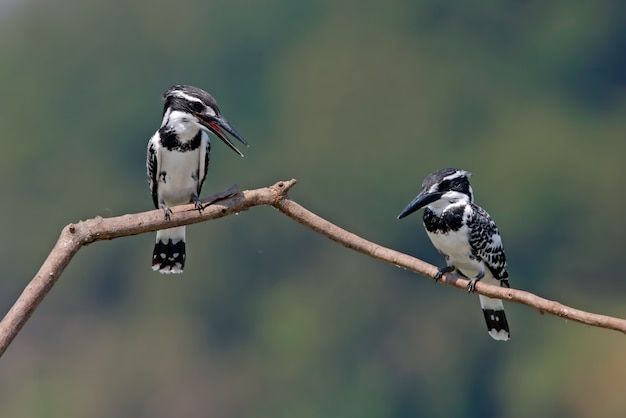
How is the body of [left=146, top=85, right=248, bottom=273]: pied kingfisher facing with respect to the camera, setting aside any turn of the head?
toward the camera

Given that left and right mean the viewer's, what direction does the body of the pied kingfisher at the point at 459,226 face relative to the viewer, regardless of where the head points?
facing the viewer and to the left of the viewer

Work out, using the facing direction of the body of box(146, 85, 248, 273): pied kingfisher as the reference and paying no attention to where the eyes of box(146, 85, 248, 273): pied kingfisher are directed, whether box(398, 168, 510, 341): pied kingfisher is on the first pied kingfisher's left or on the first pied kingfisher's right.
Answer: on the first pied kingfisher's left

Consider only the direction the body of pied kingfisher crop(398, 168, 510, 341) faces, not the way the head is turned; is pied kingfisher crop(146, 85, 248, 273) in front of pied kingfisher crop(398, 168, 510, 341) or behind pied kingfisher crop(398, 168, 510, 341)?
in front

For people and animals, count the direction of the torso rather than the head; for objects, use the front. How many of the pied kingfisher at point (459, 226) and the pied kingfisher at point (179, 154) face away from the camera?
0
